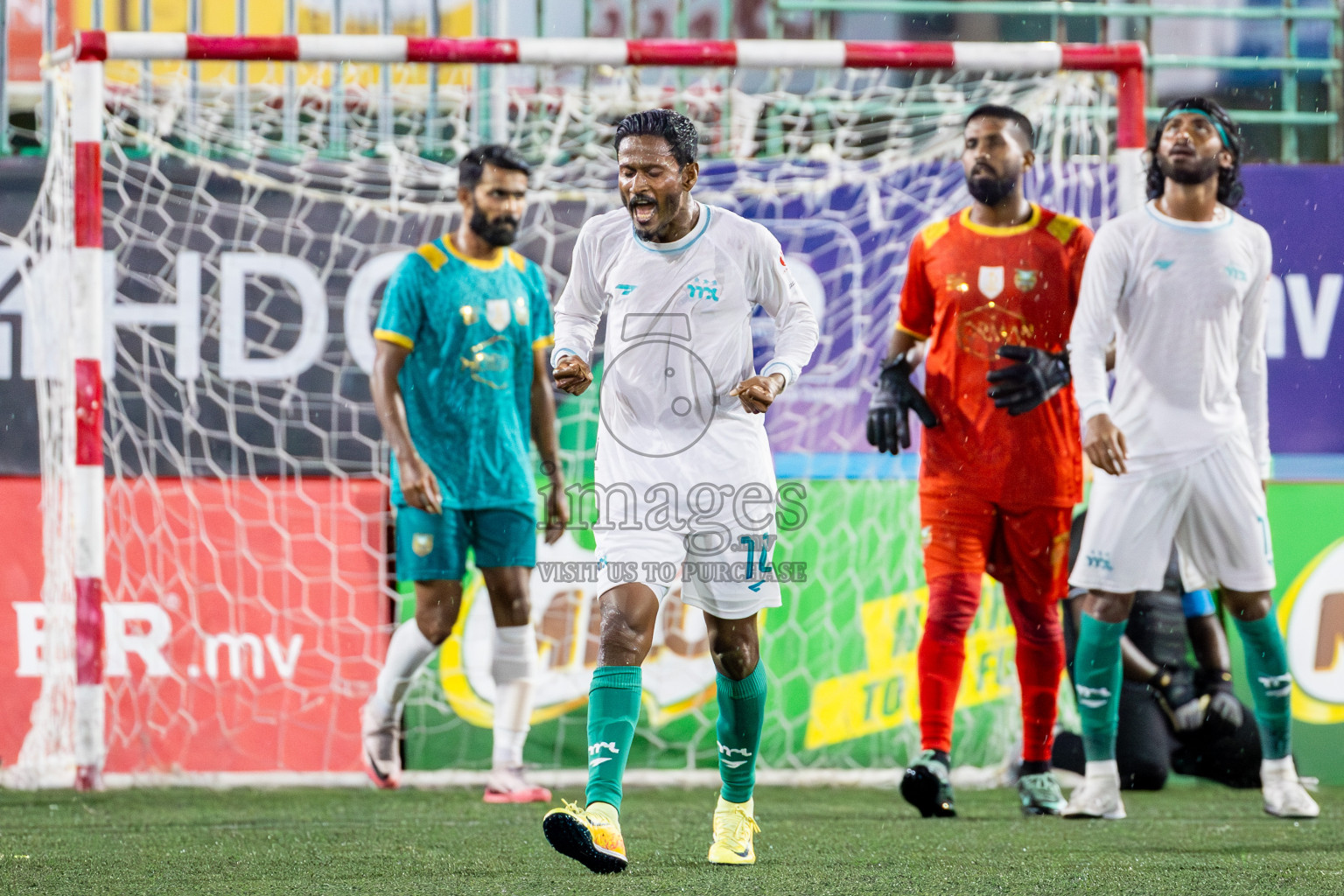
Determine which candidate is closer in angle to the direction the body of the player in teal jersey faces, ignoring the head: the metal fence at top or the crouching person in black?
the crouching person in black

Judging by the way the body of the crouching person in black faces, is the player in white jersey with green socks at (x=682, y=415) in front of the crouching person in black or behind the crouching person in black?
in front

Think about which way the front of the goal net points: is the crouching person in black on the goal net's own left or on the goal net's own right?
on the goal net's own left

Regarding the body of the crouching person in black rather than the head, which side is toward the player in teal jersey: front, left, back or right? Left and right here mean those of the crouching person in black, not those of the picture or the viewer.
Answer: right

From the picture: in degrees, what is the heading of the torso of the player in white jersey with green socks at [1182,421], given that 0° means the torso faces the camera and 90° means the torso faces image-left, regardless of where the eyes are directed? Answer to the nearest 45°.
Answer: approximately 0°

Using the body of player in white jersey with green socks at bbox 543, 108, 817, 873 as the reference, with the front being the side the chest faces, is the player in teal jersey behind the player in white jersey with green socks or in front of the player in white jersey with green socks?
behind

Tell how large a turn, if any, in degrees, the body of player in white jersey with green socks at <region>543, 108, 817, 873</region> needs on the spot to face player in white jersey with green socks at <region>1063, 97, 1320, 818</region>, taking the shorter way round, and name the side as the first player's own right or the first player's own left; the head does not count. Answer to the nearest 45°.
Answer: approximately 135° to the first player's own left

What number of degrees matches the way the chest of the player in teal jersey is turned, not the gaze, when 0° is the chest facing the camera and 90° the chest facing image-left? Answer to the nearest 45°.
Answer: approximately 315°

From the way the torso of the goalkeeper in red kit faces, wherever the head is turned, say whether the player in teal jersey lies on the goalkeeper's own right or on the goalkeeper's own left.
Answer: on the goalkeeper's own right

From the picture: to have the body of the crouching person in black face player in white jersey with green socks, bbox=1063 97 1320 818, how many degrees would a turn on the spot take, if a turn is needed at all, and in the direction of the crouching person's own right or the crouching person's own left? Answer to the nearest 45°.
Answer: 0° — they already face them

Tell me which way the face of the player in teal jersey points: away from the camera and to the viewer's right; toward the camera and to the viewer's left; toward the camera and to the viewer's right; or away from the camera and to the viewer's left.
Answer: toward the camera and to the viewer's right
